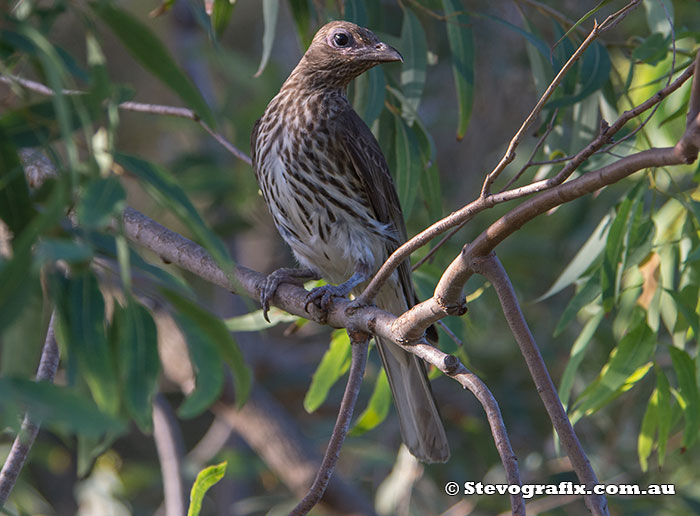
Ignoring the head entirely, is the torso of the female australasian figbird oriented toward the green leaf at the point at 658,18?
no

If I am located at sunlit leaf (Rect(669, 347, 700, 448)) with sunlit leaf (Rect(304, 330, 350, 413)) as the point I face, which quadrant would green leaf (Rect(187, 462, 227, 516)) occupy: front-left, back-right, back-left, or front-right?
front-left

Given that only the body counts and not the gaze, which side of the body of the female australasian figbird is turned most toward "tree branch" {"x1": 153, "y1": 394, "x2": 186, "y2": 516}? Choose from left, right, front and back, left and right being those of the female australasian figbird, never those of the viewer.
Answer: right

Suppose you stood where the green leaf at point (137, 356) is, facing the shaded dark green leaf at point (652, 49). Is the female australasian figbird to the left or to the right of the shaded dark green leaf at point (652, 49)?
left

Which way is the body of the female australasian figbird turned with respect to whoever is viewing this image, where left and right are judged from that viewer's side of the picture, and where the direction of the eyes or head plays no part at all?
facing the viewer and to the left of the viewer

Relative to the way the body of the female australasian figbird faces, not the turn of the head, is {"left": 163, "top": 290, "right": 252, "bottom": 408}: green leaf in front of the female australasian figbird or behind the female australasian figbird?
in front

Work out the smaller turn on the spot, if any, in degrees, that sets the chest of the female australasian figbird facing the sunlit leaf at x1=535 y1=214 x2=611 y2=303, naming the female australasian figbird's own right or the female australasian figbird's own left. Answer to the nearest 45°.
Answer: approximately 135° to the female australasian figbird's own left

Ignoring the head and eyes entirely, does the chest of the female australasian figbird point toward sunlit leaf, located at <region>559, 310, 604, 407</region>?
no

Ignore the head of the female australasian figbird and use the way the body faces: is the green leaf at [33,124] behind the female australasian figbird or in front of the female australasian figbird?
in front
